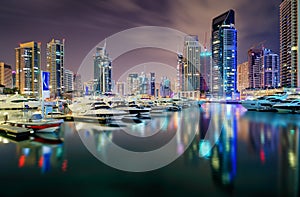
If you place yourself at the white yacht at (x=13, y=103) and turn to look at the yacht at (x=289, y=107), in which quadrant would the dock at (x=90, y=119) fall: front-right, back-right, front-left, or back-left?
front-right

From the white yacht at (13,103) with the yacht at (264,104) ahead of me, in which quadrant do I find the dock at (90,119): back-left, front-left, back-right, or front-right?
front-right

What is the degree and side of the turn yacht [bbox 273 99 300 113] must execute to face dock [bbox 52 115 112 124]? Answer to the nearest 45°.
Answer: approximately 45° to its left

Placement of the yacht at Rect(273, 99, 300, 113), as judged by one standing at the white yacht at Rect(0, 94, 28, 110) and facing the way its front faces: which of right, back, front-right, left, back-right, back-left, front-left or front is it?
front-right

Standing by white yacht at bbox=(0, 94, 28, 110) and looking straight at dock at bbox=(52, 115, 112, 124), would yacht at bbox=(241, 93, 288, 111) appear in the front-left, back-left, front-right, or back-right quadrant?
front-left

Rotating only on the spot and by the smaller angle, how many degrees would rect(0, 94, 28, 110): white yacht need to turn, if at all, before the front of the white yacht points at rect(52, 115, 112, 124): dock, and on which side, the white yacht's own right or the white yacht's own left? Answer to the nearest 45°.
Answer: approximately 90° to the white yacht's own right

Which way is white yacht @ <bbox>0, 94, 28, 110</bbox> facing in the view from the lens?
facing to the right of the viewer

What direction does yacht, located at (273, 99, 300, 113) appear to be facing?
to the viewer's left

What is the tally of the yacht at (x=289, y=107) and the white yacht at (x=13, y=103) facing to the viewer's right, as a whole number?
1
